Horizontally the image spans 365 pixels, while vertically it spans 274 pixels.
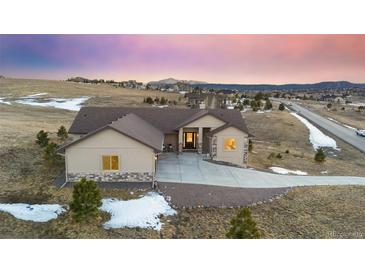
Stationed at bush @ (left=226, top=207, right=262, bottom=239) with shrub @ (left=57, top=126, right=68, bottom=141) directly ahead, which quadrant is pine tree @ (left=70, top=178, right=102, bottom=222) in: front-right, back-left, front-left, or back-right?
front-left

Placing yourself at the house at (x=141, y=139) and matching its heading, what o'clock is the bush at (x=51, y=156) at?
The bush is roughly at 2 o'clock from the house.

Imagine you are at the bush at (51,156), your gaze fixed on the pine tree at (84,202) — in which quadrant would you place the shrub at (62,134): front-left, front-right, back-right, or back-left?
back-left

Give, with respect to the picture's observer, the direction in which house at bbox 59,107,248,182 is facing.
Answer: facing the viewer

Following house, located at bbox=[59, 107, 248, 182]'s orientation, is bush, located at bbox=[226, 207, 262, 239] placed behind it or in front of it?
in front

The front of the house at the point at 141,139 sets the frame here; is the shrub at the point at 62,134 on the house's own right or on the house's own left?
on the house's own right

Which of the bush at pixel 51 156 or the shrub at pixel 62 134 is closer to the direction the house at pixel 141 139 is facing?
the bush

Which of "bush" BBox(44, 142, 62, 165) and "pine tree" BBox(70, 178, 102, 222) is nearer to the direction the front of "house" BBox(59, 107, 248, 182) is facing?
the pine tree

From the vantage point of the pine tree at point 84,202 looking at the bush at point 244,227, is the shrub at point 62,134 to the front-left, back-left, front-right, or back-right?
back-left

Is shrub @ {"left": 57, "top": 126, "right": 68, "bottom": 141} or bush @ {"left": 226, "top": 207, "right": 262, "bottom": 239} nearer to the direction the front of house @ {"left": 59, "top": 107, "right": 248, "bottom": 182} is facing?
the bush
